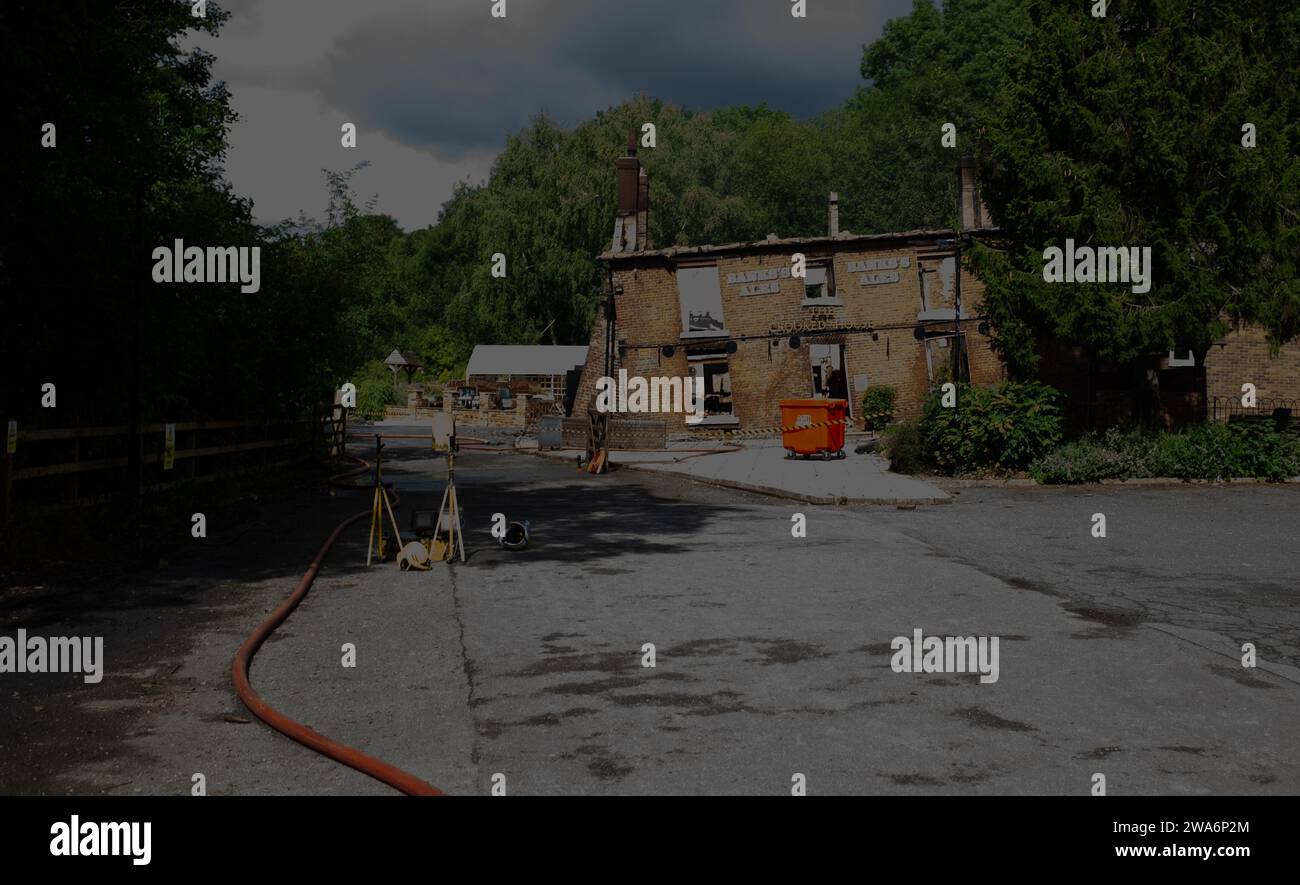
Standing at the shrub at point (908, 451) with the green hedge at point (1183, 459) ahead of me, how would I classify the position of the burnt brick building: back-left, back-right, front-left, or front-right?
back-left

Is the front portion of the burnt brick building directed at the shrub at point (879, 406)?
no

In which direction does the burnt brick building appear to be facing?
toward the camera

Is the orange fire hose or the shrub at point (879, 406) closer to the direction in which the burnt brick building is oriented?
the orange fire hose

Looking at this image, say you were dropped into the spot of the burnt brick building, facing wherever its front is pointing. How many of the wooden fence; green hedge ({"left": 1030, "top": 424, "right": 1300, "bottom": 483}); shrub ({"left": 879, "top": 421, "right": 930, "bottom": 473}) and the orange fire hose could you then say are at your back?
0

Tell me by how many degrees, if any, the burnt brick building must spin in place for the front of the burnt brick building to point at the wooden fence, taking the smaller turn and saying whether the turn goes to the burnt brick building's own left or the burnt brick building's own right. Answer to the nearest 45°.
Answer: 0° — it already faces it

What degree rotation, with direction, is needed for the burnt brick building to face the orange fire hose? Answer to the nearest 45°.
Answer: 0° — it already faces it

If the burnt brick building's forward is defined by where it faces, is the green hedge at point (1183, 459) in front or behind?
in front

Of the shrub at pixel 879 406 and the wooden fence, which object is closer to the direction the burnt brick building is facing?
the wooden fence

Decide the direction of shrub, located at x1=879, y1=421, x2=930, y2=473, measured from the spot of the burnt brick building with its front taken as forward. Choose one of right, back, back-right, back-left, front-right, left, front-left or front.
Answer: front

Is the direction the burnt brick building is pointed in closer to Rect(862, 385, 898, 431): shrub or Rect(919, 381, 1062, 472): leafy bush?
the leafy bush
